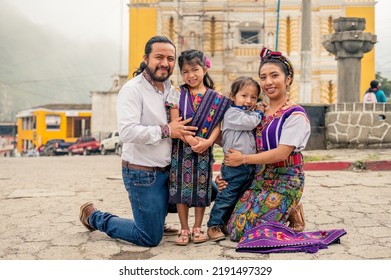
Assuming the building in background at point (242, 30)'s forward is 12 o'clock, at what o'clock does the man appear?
The man is roughly at 12 o'clock from the building in background.

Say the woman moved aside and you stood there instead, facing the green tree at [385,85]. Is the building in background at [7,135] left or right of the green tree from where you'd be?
left

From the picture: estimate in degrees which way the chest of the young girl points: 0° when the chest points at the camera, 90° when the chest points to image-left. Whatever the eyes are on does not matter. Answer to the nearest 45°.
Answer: approximately 0°

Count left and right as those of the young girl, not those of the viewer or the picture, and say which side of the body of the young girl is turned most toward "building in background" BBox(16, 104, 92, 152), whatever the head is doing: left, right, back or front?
back

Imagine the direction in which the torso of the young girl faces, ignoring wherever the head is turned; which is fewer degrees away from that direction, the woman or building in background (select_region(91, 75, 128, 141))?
the woman

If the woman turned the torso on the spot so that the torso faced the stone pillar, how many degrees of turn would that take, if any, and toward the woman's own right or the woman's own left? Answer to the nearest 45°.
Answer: approximately 135° to the woman's own right
